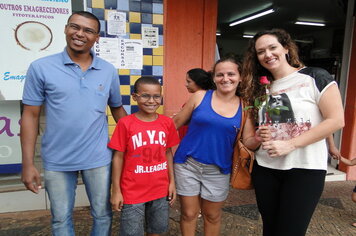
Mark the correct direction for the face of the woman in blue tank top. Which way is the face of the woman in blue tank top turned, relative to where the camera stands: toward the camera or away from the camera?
toward the camera

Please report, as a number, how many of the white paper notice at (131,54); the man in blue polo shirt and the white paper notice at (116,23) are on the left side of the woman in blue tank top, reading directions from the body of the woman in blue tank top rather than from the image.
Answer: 0

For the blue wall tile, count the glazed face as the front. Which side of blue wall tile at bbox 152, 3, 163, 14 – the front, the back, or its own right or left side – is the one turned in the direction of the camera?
front

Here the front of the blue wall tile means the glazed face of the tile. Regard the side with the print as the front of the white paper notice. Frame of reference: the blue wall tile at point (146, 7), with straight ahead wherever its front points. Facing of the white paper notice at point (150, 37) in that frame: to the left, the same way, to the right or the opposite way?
the same way

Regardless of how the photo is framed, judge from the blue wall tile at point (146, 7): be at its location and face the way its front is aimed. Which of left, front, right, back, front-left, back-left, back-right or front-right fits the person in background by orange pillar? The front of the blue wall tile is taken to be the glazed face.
front-left

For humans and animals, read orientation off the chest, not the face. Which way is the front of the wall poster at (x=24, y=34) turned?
toward the camera

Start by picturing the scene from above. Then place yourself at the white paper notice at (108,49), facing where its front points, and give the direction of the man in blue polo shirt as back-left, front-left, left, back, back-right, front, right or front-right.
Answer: front

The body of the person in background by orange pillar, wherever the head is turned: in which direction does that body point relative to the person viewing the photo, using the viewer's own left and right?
facing to the left of the viewer

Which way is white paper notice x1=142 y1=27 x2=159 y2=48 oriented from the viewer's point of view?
toward the camera

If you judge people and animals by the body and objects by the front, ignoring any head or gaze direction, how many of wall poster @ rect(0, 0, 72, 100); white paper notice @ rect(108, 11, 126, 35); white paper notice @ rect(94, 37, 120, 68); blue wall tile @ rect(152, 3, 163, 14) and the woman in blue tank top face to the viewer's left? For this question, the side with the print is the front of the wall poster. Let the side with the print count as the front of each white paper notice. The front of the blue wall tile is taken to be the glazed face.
0

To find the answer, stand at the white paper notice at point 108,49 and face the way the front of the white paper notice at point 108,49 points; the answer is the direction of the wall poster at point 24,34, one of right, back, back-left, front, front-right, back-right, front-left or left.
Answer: right

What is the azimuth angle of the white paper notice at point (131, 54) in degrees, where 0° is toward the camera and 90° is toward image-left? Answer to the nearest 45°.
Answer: approximately 0°

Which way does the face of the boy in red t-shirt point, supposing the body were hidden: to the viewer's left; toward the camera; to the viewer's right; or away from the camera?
toward the camera

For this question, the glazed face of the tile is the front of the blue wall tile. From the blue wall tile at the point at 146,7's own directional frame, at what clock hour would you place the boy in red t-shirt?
The boy in red t-shirt is roughly at 12 o'clock from the blue wall tile.
